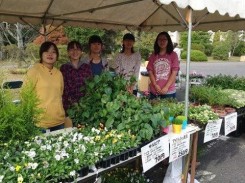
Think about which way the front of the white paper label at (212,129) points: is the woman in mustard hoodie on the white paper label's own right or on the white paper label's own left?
on the white paper label's own right

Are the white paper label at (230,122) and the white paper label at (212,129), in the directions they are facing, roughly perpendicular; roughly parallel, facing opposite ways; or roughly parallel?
roughly parallel

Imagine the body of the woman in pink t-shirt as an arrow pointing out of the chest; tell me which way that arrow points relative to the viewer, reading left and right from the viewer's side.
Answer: facing the viewer

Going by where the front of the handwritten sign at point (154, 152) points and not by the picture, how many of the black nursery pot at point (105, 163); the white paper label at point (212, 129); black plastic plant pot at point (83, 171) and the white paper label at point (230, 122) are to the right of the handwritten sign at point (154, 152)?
2

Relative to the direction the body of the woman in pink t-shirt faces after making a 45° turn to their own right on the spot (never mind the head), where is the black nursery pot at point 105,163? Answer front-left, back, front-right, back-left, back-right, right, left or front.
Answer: front-left

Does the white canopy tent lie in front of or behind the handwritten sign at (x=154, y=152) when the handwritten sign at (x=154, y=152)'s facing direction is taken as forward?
behind

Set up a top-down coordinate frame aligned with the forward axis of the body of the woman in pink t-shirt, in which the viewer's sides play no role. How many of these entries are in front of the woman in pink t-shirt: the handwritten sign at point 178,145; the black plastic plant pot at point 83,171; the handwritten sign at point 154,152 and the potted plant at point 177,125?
4

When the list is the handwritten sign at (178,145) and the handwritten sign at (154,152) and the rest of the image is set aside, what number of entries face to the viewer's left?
0

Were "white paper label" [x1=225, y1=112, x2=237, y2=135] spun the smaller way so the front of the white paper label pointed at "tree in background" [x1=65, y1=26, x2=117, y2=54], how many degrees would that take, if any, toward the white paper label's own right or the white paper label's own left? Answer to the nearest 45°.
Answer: approximately 180°

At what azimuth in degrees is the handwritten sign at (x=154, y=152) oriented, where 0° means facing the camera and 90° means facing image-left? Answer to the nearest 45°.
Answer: approximately 315°

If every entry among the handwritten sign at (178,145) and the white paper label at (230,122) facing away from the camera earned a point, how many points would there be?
0
